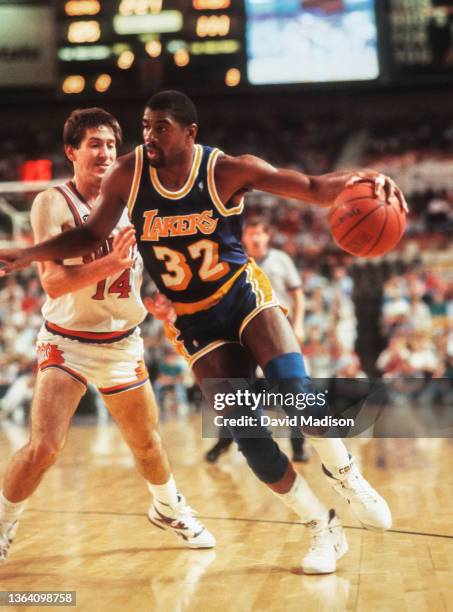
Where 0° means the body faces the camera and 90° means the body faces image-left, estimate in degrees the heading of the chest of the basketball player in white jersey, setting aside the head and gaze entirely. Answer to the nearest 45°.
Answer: approximately 315°

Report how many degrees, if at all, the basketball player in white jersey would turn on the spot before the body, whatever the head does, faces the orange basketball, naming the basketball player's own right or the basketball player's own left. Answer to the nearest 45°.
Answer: approximately 45° to the basketball player's own left

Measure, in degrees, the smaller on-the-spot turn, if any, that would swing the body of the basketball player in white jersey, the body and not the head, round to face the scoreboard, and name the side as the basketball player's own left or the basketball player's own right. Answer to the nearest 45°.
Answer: approximately 135° to the basketball player's own left

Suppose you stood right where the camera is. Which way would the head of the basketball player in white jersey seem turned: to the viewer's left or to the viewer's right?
to the viewer's right

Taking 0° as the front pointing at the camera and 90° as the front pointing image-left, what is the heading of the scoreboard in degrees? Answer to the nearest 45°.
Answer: approximately 0°

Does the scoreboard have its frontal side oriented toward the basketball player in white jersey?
yes
